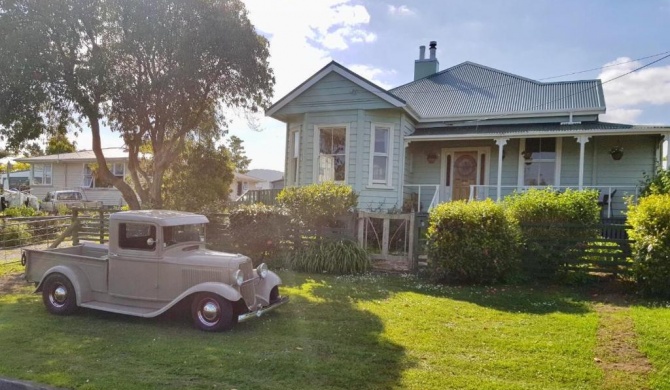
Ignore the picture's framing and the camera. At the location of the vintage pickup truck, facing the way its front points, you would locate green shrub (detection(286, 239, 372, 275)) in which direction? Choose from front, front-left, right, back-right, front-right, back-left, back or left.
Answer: left

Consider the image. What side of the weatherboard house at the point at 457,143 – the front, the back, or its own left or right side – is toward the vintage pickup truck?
front

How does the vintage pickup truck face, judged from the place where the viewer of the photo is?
facing the viewer and to the right of the viewer

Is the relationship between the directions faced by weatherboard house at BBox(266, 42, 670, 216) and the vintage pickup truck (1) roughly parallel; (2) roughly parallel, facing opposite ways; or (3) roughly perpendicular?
roughly perpendicular

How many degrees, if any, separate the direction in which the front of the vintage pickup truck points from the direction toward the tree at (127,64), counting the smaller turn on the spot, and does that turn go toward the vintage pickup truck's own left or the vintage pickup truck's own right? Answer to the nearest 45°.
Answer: approximately 135° to the vintage pickup truck's own left

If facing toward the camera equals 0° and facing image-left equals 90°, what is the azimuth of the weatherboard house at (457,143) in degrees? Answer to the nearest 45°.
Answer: approximately 0°

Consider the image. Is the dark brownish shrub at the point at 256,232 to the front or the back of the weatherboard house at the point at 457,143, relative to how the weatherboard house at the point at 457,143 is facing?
to the front

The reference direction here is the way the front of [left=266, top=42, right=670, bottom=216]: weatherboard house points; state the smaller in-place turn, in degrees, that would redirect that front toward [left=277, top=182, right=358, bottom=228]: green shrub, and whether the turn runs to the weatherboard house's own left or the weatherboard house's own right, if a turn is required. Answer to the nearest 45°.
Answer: approximately 45° to the weatherboard house's own right

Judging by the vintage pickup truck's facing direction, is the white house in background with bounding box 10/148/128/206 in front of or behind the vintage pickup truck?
behind

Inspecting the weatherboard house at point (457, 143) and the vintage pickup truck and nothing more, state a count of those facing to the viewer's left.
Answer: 0

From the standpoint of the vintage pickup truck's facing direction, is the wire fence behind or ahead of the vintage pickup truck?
behind

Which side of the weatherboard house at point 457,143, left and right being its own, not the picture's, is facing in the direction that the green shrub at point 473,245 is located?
front
